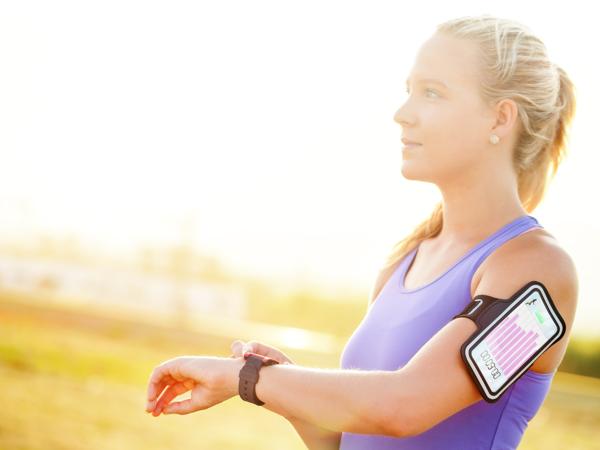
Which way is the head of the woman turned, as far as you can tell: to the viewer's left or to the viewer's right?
to the viewer's left

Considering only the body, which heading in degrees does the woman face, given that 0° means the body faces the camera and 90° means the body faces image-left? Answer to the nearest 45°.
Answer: approximately 45°
